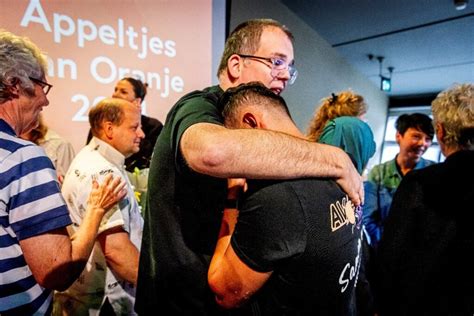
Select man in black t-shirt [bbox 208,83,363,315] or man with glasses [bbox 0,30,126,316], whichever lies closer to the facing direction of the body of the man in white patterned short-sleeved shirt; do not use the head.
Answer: the man in black t-shirt

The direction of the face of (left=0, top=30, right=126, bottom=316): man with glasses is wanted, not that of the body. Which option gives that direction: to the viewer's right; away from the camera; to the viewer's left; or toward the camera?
to the viewer's right

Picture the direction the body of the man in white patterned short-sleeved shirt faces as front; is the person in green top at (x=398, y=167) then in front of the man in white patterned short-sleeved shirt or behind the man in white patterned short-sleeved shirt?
in front

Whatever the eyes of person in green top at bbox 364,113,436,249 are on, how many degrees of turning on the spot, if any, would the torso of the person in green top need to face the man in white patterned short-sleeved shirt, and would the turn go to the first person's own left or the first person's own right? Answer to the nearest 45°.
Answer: approximately 90° to the first person's own right

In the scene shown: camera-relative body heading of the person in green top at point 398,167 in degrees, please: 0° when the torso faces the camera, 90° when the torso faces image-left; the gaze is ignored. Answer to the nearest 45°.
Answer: approximately 315°

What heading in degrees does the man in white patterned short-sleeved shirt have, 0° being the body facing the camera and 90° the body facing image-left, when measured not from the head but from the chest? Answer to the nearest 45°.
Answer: approximately 270°
